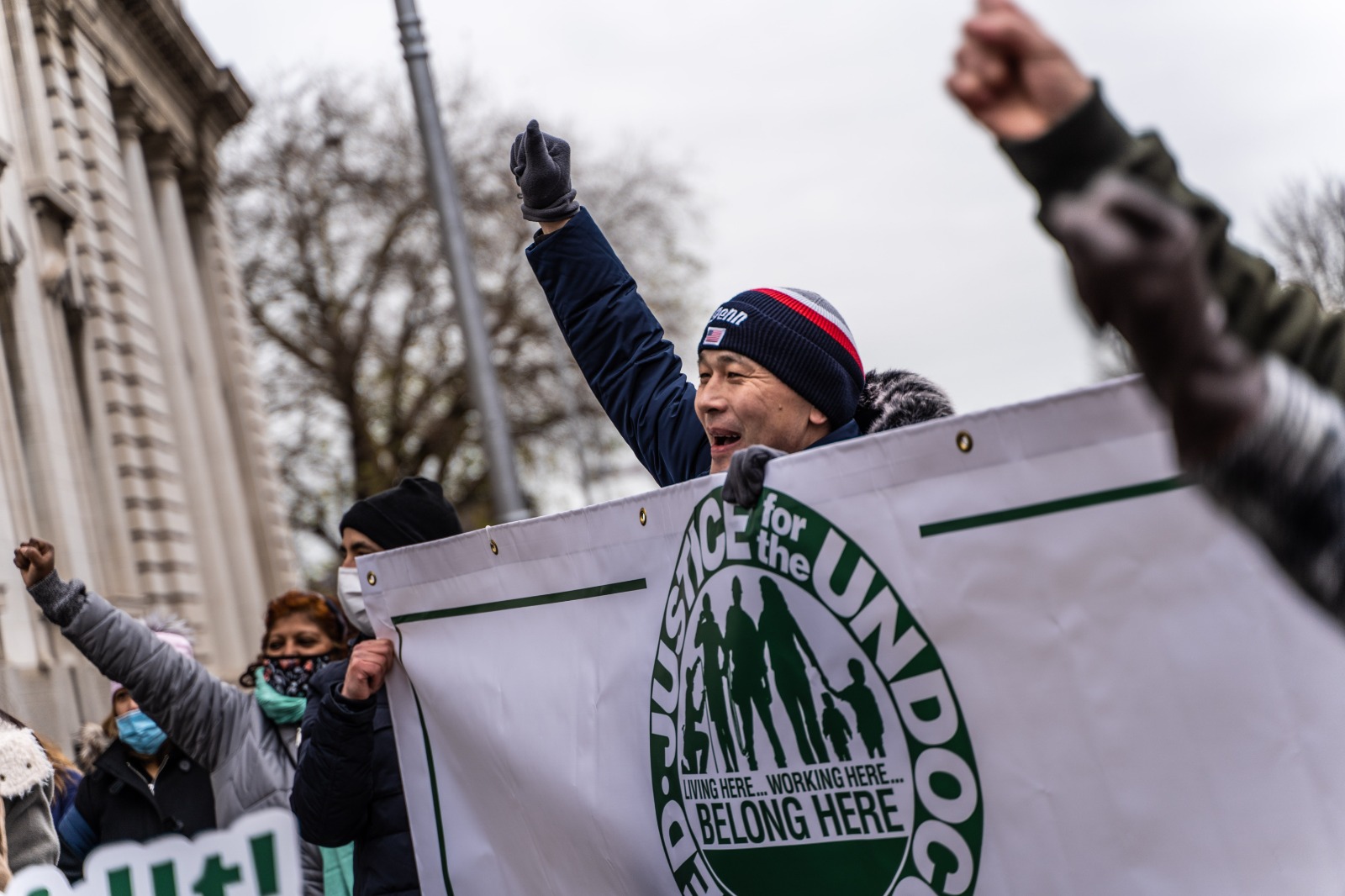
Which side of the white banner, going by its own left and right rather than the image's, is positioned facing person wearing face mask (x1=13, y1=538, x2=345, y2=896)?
right

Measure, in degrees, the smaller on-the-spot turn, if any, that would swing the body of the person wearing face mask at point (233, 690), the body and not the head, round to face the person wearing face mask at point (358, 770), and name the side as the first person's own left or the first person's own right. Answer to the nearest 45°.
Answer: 0° — they already face them

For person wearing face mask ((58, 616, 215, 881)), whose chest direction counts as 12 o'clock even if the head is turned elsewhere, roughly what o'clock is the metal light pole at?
The metal light pole is roughly at 7 o'clock from the person wearing face mask.

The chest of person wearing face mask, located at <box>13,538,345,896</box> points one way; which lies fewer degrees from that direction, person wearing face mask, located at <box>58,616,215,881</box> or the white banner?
the white banner

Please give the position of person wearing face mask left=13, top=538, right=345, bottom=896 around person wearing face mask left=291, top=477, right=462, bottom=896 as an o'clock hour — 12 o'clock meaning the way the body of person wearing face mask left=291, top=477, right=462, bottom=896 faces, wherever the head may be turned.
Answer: person wearing face mask left=13, top=538, right=345, bottom=896 is roughly at 4 o'clock from person wearing face mask left=291, top=477, right=462, bottom=896.

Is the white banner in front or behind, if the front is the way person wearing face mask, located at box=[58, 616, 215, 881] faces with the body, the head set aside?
in front

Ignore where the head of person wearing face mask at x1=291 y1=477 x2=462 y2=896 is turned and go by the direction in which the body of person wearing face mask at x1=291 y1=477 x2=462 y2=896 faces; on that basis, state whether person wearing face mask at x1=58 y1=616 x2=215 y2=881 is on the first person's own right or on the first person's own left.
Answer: on the first person's own right

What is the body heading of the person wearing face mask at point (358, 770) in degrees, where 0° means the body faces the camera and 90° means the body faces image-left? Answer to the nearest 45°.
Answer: approximately 45°

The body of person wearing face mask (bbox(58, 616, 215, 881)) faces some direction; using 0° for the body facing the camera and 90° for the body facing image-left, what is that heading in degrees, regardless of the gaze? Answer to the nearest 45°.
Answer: approximately 0°

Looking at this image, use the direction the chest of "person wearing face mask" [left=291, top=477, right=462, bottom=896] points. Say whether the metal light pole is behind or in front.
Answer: behind
